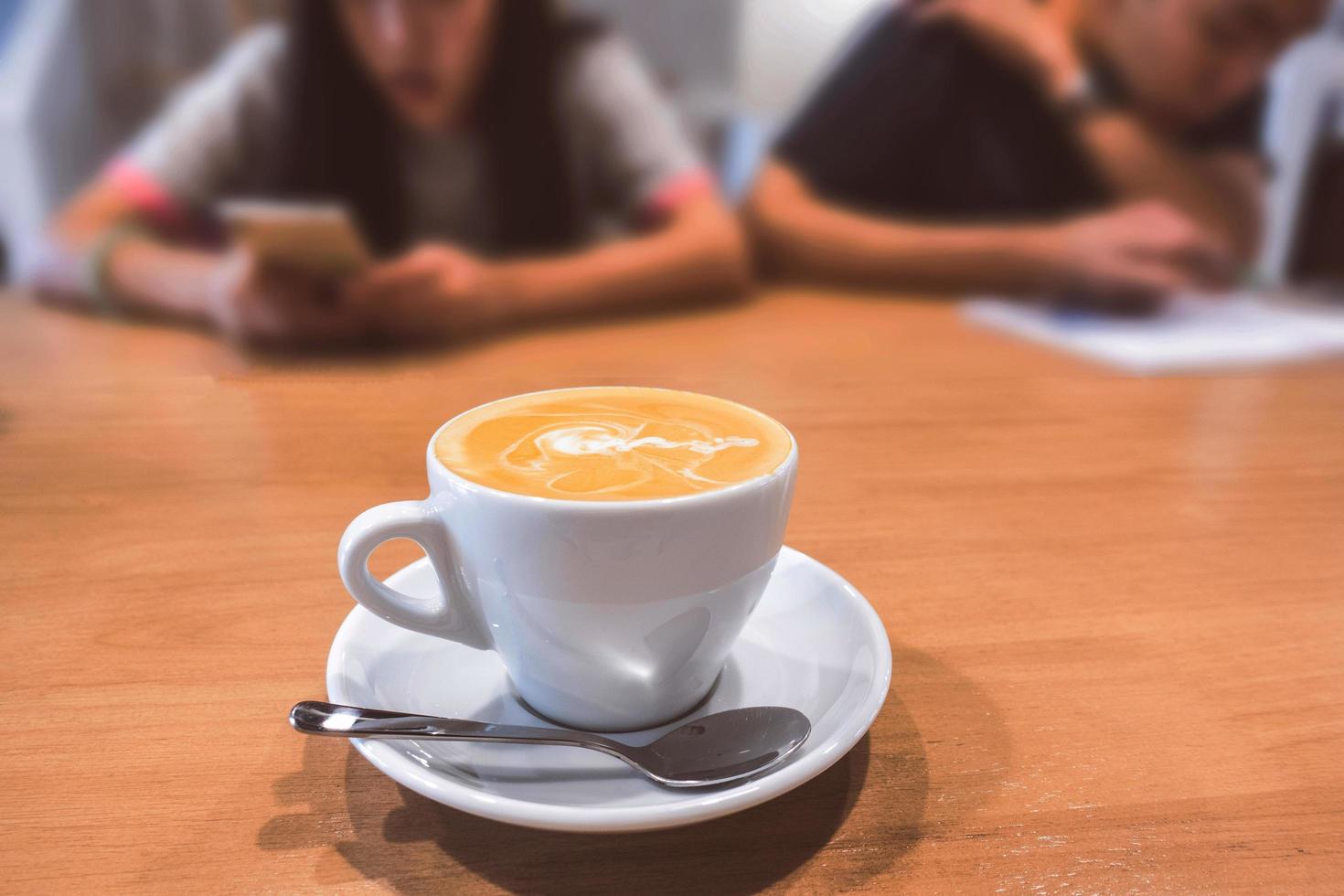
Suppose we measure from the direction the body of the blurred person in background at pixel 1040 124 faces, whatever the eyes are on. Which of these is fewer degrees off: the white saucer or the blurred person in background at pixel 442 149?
the white saucer

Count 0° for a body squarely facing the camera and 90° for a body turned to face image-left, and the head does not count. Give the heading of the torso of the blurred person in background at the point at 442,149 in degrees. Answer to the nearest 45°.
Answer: approximately 0°

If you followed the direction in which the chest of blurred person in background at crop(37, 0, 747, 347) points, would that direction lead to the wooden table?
yes

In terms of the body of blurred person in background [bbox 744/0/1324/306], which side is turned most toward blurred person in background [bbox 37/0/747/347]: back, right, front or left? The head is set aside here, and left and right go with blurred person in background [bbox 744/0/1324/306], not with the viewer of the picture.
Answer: right

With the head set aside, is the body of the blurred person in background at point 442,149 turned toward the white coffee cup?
yes

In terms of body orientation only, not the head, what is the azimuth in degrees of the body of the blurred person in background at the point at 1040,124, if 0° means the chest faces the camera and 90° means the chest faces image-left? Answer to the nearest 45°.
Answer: approximately 315°

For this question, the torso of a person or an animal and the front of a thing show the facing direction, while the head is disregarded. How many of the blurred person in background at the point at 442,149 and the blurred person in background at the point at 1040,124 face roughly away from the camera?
0
